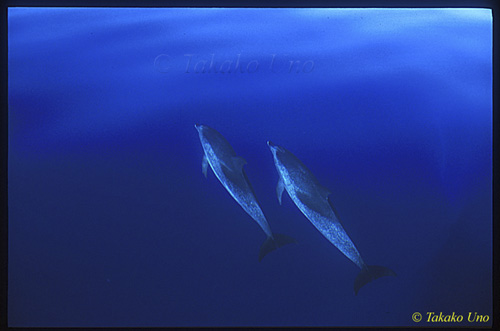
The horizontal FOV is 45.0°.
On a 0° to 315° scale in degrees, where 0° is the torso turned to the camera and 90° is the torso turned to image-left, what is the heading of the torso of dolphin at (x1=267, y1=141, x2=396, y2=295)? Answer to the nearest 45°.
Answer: approximately 135°

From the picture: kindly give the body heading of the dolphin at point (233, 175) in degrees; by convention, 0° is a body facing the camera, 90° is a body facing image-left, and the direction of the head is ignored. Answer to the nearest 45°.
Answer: approximately 135°
